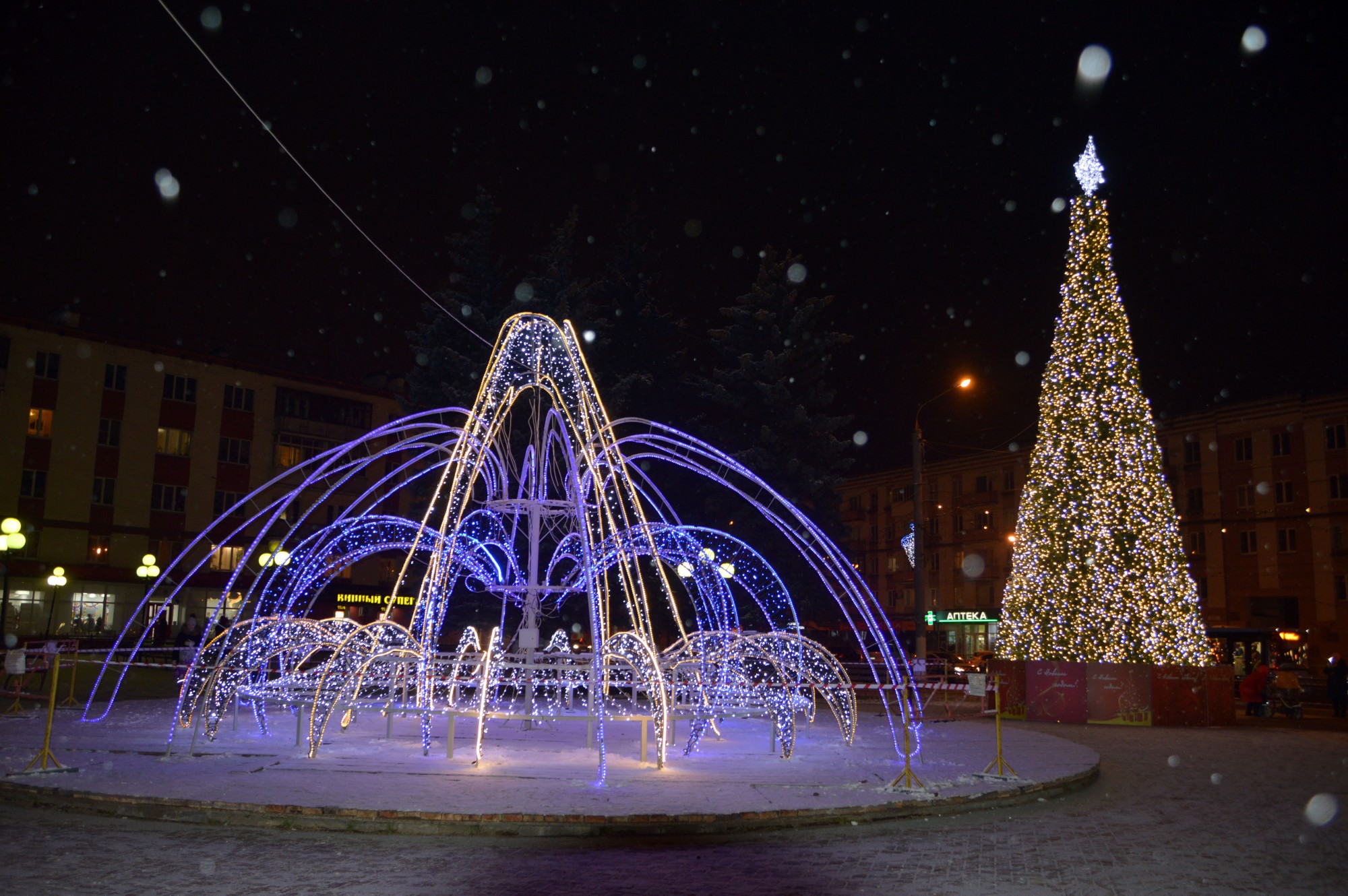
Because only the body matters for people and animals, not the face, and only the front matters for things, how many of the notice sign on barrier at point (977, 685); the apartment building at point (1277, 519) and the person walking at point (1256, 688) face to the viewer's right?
1

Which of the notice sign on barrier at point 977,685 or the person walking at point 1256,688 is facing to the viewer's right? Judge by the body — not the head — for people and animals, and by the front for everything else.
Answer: the person walking

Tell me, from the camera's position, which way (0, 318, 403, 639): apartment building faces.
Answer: facing the viewer and to the right of the viewer

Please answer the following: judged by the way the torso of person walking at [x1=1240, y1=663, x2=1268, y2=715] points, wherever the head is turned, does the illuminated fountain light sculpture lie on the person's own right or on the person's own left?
on the person's own right

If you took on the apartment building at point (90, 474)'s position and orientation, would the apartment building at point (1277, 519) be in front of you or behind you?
in front

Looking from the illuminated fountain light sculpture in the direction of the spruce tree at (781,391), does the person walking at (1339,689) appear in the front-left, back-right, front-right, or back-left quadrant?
front-right

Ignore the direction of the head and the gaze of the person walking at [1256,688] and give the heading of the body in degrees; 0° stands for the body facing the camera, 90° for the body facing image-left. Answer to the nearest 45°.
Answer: approximately 270°

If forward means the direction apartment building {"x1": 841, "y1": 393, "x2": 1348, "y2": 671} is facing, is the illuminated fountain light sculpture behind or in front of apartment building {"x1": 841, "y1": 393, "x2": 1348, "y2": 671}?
in front

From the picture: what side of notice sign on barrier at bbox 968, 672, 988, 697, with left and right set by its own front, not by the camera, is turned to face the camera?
front

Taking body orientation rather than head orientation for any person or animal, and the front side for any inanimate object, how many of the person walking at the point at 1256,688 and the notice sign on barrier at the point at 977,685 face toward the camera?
1
